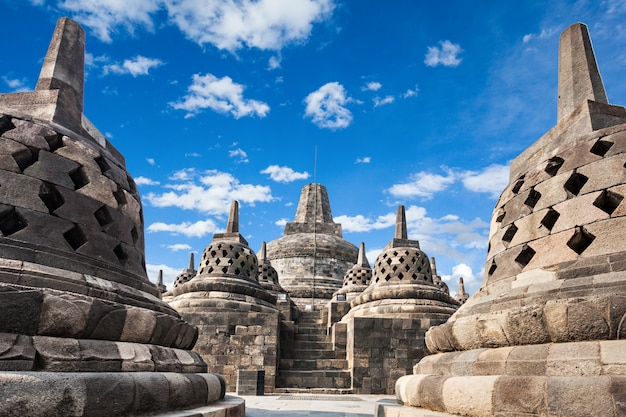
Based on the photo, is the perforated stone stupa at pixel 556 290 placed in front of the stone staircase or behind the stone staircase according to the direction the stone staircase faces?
in front

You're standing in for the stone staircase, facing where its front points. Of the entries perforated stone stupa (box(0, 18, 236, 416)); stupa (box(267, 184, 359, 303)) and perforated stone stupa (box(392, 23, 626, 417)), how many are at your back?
1

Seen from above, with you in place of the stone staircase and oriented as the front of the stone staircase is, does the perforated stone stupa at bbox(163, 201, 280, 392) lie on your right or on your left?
on your right

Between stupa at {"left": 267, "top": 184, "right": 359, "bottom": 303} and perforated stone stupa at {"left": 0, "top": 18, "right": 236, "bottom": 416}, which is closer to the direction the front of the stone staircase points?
the perforated stone stupa

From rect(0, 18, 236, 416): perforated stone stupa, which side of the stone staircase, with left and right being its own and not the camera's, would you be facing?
front

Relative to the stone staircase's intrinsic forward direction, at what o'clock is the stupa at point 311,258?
The stupa is roughly at 6 o'clock from the stone staircase.

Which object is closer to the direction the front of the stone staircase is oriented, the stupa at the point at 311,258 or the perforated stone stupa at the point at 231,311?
the perforated stone stupa

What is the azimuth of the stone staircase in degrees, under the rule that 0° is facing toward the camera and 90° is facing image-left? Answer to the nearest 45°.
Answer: approximately 0°

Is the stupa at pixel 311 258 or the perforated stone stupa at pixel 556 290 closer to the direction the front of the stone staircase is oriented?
the perforated stone stupa
